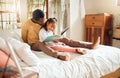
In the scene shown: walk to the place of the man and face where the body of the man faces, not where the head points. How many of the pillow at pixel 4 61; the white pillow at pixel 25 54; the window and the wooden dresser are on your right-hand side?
2

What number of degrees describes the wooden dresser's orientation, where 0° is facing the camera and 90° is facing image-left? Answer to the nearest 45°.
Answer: approximately 45°

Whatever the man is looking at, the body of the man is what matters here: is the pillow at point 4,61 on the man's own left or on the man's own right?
on the man's own right

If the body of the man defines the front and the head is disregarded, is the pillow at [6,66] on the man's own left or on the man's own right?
on the man's own right

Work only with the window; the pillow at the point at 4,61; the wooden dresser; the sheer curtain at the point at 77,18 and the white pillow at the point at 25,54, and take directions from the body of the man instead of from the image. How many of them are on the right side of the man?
2

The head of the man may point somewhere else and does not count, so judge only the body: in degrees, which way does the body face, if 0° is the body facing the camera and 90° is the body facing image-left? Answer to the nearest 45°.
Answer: approximately 270°

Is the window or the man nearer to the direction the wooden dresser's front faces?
the man

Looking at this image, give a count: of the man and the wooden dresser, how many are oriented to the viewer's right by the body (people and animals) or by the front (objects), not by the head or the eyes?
1
